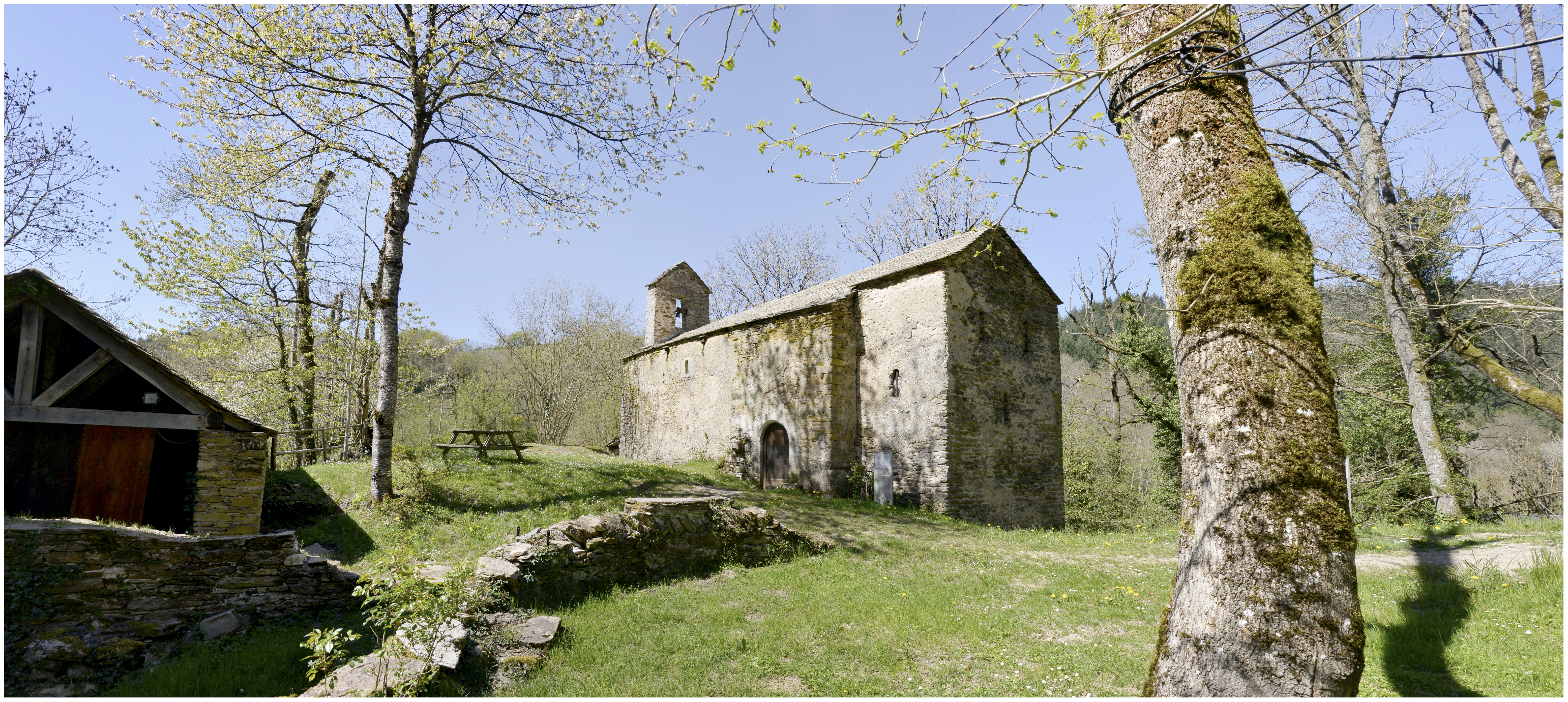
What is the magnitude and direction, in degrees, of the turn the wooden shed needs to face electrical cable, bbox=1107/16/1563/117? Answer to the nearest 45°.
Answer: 0° — it already faces it

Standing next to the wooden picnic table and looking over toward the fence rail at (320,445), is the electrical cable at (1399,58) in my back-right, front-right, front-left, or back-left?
back-left

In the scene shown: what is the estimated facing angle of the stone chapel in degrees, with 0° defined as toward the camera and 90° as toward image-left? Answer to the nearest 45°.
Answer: approximately 45°

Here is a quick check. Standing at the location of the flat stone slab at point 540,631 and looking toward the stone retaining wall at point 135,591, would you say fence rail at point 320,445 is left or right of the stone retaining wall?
right

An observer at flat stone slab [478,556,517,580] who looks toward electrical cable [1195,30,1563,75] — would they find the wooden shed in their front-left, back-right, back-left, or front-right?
back-right

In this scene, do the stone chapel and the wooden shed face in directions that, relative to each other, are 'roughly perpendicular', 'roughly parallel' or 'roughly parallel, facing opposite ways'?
roughly perpendicular

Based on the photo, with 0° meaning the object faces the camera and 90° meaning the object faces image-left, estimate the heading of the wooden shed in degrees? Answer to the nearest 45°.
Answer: approximately 0°
